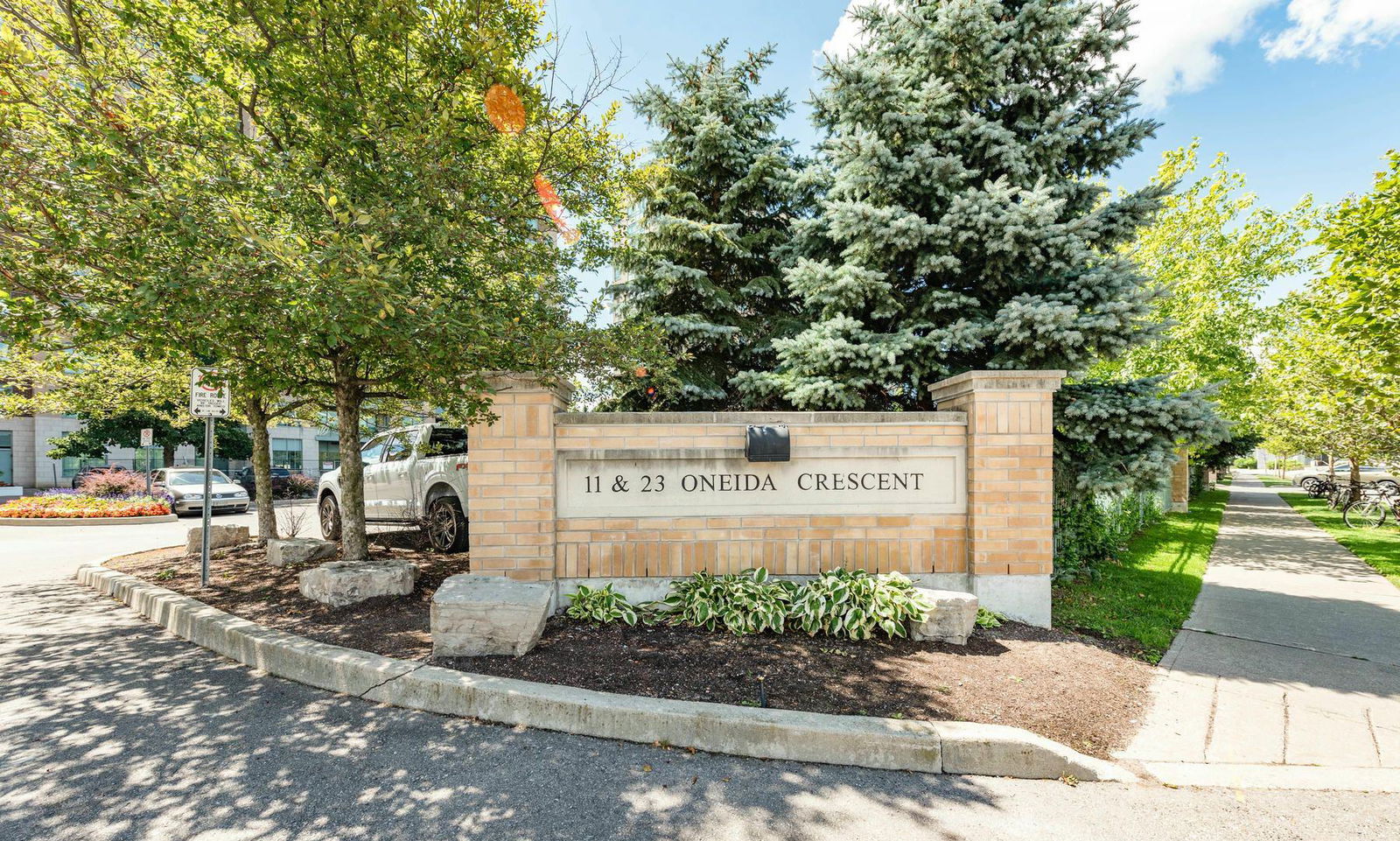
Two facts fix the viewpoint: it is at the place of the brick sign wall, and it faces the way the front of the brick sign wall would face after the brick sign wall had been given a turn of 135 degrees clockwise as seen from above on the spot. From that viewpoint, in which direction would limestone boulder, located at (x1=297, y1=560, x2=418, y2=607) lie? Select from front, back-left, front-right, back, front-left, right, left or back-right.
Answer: front-left

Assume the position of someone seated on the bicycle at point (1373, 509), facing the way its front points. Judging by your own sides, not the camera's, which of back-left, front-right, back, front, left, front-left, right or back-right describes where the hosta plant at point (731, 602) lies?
left

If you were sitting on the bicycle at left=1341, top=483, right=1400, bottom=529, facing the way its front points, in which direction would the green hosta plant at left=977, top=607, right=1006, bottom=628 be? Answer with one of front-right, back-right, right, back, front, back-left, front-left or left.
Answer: left

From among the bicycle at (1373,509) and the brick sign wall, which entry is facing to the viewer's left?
the bicycle

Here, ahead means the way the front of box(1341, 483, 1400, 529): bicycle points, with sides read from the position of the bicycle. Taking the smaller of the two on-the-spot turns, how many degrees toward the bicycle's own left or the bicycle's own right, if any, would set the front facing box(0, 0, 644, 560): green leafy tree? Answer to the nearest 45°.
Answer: approximately 90° to the bicycle's own left

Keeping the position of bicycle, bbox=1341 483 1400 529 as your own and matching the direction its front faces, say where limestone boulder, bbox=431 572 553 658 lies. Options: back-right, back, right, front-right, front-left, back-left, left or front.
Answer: left

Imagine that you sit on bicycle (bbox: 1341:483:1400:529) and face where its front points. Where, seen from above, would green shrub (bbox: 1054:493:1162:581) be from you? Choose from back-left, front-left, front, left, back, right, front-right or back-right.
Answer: left

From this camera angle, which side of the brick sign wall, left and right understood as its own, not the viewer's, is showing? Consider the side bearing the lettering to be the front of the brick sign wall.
front

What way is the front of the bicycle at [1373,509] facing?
to the viewer's left

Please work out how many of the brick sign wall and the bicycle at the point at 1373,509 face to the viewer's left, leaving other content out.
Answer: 1

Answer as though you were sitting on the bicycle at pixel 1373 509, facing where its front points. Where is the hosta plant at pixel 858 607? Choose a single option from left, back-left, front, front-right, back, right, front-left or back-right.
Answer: left
